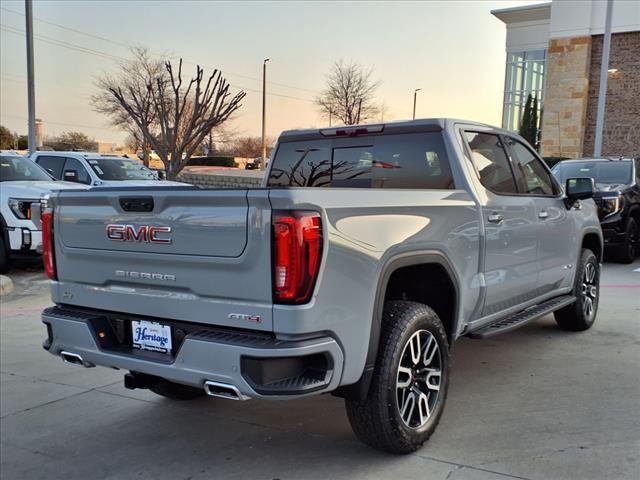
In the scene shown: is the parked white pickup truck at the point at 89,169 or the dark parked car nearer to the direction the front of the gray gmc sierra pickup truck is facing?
the dark parked car

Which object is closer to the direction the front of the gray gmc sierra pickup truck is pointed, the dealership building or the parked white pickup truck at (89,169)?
the dealership building

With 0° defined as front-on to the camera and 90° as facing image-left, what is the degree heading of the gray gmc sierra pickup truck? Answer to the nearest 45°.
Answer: approximately 225°

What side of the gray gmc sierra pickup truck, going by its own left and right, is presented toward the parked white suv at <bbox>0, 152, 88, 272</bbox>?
left

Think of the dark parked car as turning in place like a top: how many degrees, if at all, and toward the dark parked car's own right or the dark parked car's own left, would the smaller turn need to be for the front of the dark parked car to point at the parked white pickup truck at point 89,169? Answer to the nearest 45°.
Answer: approximately 45° to the dark parked car's own right

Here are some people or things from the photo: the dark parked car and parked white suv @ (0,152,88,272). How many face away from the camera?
0

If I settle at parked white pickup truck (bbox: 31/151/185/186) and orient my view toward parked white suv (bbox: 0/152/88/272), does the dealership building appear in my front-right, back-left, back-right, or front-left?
back-left

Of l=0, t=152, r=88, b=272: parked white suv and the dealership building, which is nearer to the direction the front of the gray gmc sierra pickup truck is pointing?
the dealership building

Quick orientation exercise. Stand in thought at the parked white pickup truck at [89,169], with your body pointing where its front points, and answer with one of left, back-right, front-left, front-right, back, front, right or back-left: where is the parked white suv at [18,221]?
front-right

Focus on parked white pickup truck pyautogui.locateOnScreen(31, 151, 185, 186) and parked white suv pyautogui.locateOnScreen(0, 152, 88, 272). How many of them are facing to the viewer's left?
0

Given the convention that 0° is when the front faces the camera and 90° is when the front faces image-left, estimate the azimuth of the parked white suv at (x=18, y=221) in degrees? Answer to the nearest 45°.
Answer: approximately 315°
